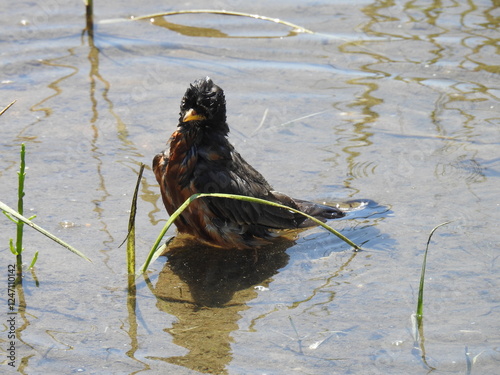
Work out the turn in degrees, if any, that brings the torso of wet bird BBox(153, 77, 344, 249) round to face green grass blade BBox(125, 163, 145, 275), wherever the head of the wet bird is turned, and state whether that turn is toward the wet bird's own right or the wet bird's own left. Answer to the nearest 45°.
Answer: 0° — it already faces it

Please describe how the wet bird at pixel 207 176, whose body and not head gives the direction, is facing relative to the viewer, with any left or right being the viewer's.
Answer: facing the viewer and to the left of the viewer
